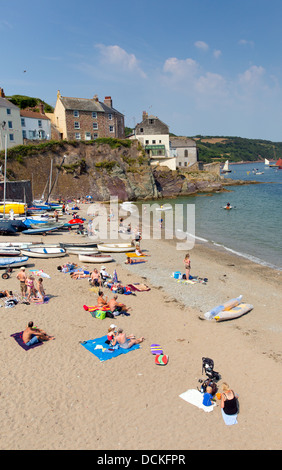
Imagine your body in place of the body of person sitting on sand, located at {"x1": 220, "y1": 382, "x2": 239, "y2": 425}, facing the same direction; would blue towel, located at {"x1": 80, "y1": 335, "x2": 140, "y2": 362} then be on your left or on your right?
on your left

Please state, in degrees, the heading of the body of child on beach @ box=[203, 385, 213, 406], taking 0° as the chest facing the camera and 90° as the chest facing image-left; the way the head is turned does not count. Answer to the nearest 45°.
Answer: approximately 180°

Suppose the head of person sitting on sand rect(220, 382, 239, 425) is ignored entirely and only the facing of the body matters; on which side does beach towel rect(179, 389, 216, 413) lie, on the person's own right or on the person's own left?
on the person's own left

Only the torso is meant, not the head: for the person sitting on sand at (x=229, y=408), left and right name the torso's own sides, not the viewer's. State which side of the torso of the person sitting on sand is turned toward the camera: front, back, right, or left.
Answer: back
